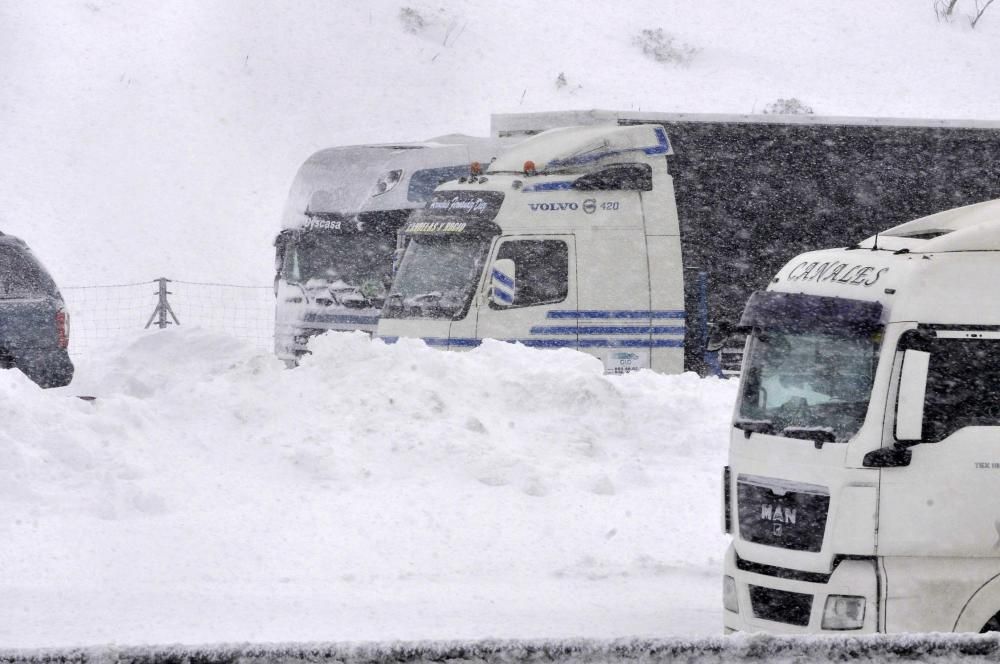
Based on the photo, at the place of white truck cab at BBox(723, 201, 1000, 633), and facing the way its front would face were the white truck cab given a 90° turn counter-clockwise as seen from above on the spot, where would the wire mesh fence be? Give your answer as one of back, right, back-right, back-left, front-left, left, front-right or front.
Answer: back

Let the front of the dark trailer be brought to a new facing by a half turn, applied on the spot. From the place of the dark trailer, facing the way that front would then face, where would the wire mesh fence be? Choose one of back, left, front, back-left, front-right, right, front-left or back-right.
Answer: back-left

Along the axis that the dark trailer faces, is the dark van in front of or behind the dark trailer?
in front

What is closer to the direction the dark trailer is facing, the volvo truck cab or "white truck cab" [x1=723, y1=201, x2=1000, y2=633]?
the volvo truck cab

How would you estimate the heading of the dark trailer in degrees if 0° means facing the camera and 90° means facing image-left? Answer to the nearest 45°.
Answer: approximately 90°

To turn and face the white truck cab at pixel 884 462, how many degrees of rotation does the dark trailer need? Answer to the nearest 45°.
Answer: approximately 90° to its left

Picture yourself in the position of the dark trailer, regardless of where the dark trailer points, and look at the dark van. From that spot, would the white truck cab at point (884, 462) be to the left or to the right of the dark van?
left

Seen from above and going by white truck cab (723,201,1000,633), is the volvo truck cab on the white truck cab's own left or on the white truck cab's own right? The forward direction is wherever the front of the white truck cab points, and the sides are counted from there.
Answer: on the white truck cab's own right

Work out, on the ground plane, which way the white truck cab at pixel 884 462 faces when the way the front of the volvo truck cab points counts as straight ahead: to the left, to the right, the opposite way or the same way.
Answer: the same way

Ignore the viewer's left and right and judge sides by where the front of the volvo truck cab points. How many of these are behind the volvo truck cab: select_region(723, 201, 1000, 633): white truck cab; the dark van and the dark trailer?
1

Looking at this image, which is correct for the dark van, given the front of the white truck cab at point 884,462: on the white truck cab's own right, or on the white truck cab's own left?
on the white truck cab's own right

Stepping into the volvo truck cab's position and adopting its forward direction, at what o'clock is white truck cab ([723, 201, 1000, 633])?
The white truck cab is roughly at 10 o'clock from the volvo truck cab.

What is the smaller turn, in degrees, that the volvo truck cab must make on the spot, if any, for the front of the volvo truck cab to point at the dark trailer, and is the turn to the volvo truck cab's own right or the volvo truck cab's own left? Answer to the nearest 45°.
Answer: approximately 180°

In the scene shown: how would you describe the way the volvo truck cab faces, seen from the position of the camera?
facing the viewer and to the left of the viewer
